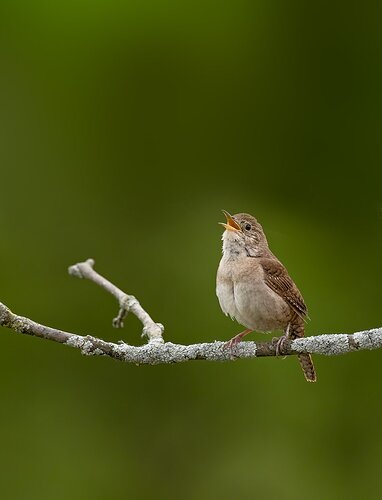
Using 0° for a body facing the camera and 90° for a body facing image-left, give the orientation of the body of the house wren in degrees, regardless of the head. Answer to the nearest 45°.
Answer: approximately 45°
